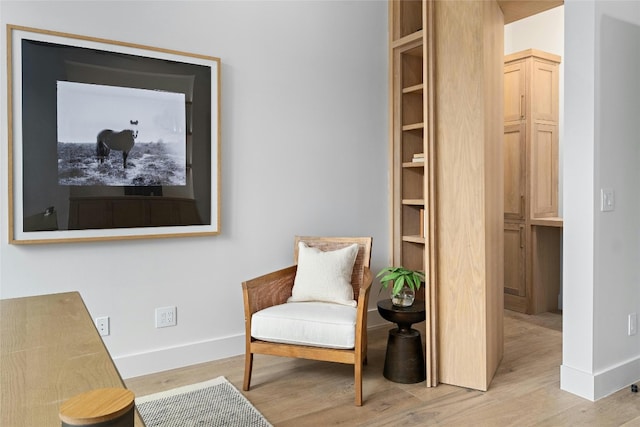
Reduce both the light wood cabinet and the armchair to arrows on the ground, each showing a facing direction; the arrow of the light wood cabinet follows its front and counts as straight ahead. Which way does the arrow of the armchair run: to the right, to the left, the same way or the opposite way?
the same way

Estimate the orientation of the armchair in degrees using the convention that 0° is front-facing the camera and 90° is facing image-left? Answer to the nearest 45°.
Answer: approximately 45°

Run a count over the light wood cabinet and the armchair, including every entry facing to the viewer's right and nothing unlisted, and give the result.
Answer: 0

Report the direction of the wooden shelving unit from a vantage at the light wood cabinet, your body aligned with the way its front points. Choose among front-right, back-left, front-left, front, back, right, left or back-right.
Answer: front

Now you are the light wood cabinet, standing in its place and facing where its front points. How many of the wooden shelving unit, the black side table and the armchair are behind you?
0

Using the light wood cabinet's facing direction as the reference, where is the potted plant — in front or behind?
in front

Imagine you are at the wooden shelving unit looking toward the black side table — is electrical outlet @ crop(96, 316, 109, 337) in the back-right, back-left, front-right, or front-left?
front-right

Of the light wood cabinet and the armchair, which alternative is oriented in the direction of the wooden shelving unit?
the light wood cabinet

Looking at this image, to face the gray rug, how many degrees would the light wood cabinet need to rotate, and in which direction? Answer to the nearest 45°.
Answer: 0° — it already faces it

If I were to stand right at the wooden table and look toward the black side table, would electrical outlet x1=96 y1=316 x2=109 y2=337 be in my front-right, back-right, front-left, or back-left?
front-left

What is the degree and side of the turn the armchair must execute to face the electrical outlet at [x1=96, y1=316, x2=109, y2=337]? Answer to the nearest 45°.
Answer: approximately 45° to its right

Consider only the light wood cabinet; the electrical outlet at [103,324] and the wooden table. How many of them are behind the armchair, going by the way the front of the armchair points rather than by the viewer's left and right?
1

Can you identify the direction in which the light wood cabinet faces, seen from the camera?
facing the viewer and to the left of the viewer

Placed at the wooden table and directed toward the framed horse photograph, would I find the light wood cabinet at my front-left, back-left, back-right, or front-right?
front-right
